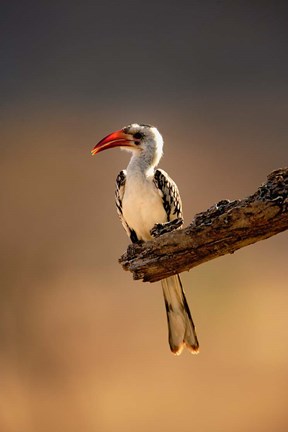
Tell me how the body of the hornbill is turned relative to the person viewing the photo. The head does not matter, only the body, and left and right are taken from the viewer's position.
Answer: facing the viewer and to the left of the viewer
